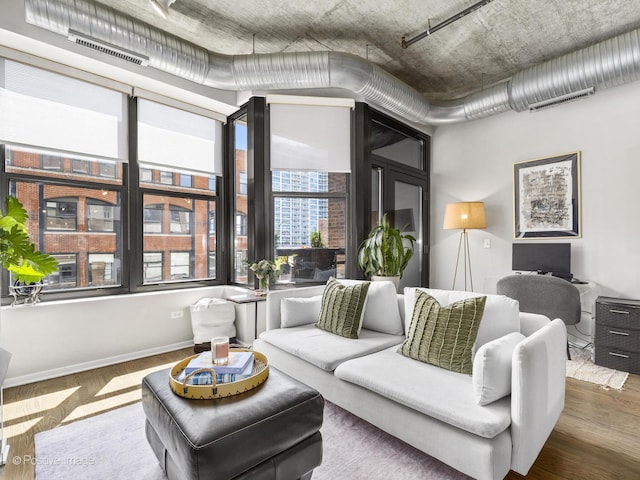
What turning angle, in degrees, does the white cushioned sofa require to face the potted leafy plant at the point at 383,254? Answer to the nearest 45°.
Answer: approximately 135° to its right

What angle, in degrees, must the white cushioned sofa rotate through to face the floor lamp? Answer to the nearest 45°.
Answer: approximately 135° to its right

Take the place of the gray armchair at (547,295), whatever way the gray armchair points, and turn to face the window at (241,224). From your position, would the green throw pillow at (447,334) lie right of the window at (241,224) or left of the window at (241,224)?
left

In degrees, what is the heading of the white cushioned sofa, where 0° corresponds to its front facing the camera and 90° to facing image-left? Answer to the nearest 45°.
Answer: approximately 45°

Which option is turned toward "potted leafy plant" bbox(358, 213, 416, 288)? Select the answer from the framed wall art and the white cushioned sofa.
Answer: the framed wall art

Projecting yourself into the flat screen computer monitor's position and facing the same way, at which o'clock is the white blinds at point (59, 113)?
The white blinds is roughly at 12 o'clock from the flat screen computer monitor.

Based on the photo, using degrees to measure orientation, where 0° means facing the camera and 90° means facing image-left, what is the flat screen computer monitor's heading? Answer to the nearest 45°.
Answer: approximately 45°
